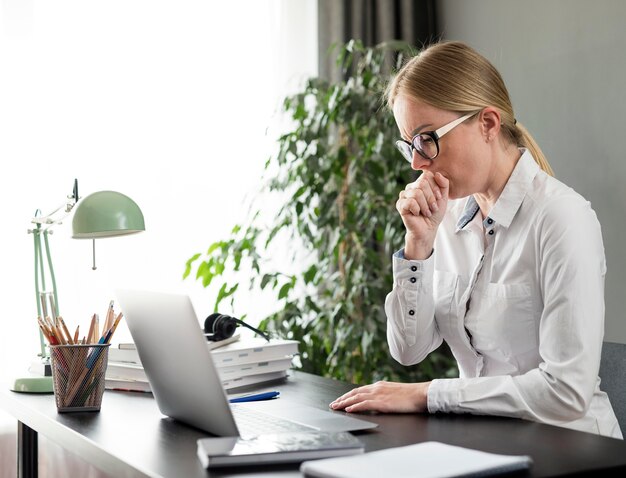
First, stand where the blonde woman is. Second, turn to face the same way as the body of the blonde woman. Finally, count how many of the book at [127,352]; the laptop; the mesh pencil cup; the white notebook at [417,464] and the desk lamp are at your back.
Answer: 0

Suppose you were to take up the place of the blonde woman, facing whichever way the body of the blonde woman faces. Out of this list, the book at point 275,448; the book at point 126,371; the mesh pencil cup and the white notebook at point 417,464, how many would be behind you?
0

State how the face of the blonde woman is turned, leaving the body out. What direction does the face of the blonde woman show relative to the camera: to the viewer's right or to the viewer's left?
to the viewer's left

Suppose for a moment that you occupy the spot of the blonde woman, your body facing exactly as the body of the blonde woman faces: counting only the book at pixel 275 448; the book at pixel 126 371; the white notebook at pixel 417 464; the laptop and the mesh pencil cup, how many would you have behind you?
0

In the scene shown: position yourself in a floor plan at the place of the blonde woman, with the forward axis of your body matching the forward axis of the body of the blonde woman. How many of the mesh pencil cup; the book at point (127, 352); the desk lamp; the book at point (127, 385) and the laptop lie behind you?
0

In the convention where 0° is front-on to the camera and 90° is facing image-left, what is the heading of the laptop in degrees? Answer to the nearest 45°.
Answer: approximately 225°

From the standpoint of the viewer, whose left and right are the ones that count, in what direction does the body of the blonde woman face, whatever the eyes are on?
facing the viewer and to the left of the viewer

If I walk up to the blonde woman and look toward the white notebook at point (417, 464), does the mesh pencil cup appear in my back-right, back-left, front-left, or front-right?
front-right

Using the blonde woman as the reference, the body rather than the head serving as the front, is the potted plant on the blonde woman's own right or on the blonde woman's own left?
on the blonde woman's own right

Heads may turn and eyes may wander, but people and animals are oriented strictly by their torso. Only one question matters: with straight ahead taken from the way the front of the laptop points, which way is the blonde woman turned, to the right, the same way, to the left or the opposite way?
the opposite way
